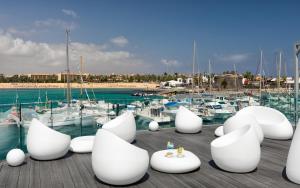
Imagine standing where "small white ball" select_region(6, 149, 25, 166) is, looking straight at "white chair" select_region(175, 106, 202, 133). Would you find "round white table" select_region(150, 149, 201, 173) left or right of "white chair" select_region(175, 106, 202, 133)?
right

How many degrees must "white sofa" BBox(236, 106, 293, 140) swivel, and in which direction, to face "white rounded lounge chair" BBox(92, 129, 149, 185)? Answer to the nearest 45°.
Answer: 0° — it already faces it

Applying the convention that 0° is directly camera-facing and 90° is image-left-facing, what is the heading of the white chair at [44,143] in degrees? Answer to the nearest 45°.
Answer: approximately 270°

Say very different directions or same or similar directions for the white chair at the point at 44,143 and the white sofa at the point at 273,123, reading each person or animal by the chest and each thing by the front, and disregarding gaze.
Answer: very different directions

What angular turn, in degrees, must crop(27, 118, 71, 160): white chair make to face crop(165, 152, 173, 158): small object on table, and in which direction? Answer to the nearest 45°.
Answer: approximately 45° to its right

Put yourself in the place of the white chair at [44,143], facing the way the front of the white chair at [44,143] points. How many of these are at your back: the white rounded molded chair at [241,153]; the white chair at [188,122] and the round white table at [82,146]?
0

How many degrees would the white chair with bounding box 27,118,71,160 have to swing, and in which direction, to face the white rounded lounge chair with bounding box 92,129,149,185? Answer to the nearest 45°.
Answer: approximately 45° to its right

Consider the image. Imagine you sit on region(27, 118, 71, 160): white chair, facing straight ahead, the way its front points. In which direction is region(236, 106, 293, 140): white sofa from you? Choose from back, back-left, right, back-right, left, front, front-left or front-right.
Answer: front

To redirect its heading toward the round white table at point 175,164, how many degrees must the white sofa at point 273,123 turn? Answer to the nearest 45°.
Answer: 0° — it already faces it
